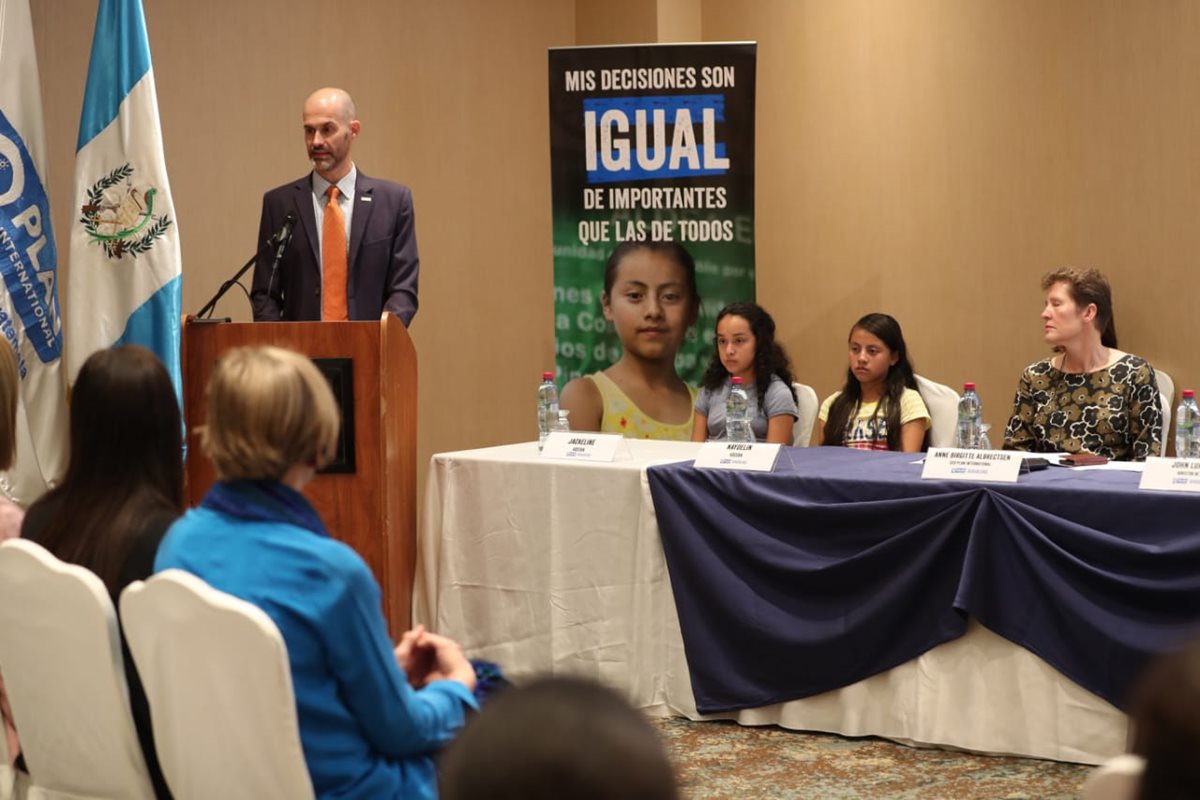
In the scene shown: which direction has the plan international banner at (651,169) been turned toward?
toward the camera

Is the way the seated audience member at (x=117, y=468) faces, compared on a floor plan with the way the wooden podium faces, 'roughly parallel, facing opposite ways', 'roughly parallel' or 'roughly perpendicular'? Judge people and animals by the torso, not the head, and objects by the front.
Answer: roughly parallel, facing opposite ways

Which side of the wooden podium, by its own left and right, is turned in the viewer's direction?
front

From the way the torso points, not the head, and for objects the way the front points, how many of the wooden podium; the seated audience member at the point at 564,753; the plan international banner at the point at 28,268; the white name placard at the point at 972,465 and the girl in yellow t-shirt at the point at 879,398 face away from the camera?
1

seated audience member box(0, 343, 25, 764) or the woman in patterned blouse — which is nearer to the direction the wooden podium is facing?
the seated audience member

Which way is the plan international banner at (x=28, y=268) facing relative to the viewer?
toward the camera

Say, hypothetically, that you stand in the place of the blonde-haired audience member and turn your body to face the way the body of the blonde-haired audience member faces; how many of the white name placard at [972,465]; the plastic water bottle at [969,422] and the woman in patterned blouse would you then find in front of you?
3

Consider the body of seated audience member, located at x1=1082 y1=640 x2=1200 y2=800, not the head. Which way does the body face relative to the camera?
away from the camera

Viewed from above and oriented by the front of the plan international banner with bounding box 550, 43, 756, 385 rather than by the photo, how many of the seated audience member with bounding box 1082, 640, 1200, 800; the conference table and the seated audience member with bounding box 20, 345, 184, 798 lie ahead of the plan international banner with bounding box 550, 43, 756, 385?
3

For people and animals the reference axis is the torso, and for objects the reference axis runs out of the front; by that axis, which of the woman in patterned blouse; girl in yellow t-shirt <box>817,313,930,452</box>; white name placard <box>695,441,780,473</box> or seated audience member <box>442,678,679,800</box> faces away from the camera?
the seated audience member

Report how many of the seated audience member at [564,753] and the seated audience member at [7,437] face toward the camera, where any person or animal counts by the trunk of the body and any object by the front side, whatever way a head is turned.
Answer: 0

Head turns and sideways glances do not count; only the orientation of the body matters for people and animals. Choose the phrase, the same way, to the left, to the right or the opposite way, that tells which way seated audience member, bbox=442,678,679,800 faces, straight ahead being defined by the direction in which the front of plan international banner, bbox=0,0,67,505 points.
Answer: the opposite way

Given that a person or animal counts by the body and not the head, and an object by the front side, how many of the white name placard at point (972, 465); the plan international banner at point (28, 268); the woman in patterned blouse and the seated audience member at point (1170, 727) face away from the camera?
1

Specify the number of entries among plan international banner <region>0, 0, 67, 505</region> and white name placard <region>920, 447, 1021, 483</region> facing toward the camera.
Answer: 2

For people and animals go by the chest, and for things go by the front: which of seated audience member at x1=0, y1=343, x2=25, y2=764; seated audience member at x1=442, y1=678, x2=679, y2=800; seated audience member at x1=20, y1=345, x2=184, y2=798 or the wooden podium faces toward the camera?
the wooden podium

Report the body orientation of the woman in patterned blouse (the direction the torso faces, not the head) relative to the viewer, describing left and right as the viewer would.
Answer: facing the viewer and to the left of the viewer

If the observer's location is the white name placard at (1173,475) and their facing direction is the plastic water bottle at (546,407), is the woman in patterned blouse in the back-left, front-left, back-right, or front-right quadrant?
front-right

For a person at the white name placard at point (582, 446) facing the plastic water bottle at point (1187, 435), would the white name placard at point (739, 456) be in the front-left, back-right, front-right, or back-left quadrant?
front-right

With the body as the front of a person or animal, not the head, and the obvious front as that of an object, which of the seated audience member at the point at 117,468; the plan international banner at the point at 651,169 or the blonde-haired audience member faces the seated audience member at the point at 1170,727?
the plan international banner

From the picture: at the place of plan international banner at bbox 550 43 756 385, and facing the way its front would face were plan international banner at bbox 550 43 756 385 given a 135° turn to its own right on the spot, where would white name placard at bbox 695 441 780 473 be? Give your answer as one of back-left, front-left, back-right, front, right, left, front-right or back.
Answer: back-left
